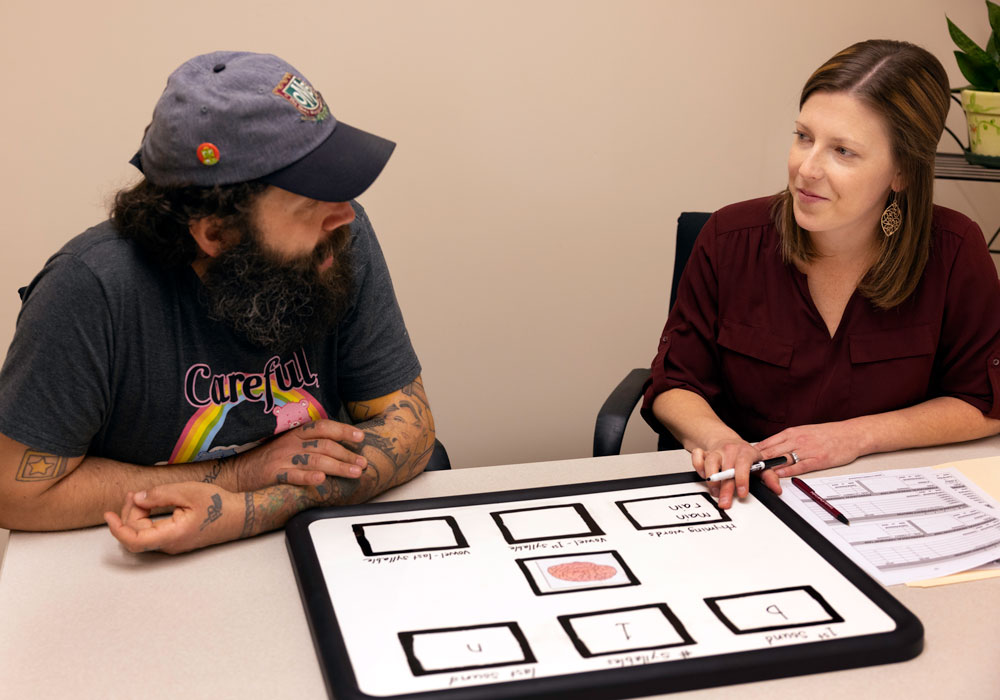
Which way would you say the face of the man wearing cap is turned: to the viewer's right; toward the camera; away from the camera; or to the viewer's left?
to the viewer's right

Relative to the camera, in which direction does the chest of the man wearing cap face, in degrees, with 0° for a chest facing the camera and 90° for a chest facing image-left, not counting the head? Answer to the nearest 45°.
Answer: approximately 315°

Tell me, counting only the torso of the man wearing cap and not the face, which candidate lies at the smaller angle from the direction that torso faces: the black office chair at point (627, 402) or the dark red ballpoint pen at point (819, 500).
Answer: the dark red ballpoint pen

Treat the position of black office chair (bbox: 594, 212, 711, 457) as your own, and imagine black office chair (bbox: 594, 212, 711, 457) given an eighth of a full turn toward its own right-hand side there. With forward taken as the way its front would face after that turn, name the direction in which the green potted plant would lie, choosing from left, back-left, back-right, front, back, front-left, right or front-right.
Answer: back-right

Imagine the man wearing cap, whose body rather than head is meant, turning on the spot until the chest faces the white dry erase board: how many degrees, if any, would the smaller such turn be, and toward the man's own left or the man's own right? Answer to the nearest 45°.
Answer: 0° — they already face it
